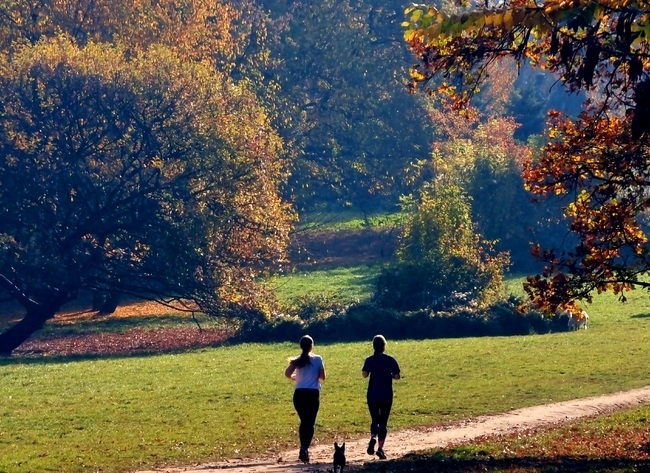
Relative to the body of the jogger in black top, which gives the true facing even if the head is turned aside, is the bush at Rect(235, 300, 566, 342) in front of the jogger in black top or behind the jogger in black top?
in front

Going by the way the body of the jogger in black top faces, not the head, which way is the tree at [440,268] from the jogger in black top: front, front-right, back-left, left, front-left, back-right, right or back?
front

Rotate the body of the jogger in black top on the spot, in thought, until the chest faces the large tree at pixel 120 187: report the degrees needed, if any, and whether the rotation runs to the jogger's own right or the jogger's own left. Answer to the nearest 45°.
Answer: approximately 45° to the jogger's own left

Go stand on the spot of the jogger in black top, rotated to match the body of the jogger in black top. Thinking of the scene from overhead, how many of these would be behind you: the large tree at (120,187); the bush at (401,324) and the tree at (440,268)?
0

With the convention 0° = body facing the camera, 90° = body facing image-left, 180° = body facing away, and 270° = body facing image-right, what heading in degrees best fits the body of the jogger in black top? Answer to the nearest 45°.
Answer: approximately 180°
